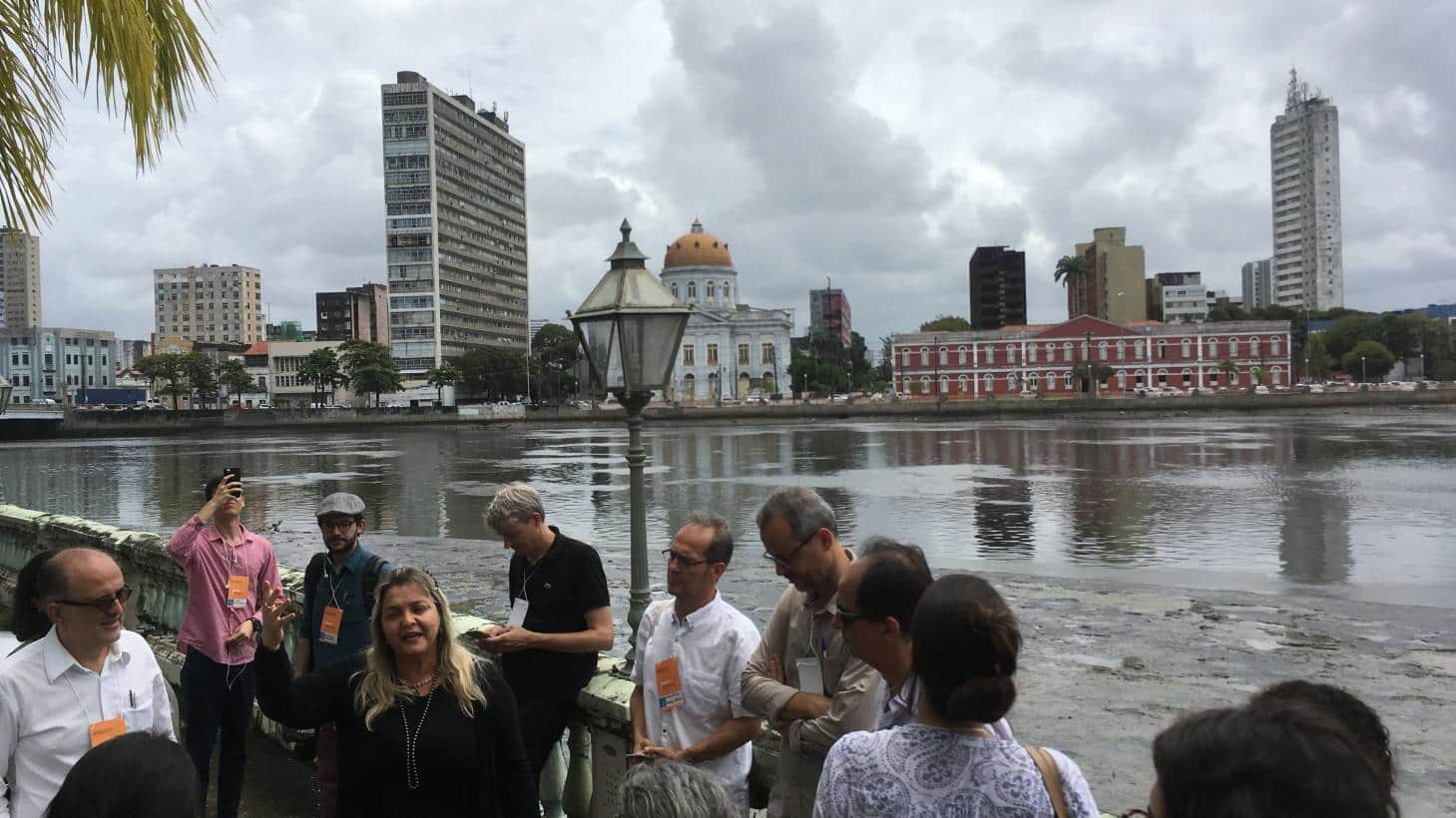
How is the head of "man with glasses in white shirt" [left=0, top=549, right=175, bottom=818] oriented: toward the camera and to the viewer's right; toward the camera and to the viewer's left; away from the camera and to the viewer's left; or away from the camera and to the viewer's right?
toward the camera and to the viewer's right

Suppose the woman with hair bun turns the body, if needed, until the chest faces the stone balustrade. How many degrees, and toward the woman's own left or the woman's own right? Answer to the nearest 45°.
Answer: approximately 45° to the woman's own left

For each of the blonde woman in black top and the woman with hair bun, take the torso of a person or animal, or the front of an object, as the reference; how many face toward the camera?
1

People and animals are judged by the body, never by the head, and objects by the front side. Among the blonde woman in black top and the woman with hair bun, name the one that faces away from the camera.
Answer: the woman with hair bun

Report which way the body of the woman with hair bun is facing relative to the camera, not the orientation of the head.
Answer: away from the camera

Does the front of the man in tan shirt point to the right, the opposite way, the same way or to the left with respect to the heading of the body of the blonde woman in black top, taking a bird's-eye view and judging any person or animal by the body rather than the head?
to the right

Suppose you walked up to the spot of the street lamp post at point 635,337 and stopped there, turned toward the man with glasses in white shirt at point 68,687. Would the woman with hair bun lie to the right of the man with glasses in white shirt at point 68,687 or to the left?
left

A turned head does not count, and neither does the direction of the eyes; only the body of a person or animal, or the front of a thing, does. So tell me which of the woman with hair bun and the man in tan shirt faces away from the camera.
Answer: the woman with hair bun

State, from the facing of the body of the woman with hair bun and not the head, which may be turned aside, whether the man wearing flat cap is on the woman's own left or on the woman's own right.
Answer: on the woman's own left

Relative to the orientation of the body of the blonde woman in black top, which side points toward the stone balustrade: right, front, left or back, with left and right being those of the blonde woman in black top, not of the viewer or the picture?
back

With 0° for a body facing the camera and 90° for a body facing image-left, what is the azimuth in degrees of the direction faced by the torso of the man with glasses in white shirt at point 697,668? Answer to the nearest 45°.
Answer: approximately 45°
